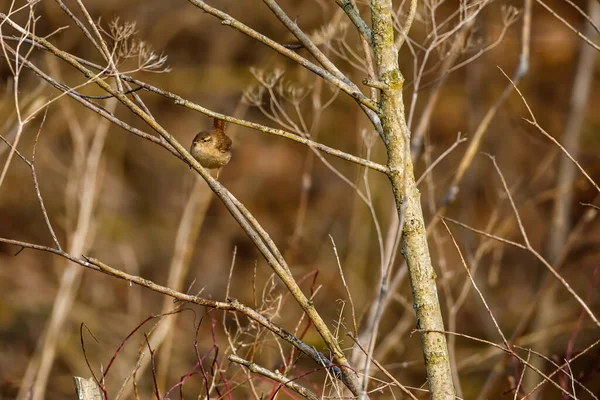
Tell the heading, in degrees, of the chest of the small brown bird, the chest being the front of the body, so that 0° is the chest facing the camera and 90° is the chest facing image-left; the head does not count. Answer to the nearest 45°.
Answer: approximately 45°

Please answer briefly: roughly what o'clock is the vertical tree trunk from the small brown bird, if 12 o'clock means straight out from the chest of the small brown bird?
The vertical tree trunk is roughly at 8 o'clock from the small brown bird.
